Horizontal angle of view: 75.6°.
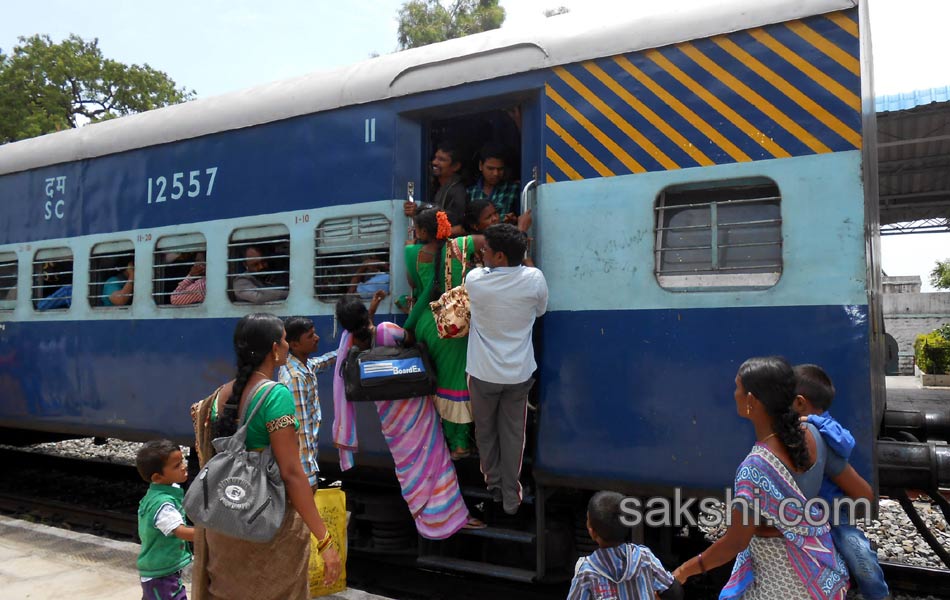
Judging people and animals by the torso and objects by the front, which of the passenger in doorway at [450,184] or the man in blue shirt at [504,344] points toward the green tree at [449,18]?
the man in blue shirt

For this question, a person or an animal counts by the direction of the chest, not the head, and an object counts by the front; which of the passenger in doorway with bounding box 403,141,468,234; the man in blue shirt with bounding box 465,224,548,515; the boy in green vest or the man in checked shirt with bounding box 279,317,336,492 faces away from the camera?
the man in blue shirt

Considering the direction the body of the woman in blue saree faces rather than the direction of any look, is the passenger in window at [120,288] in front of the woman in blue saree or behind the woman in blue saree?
in front

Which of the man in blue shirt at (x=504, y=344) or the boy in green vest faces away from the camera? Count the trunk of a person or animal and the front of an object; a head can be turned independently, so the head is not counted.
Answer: the man in blue shirt

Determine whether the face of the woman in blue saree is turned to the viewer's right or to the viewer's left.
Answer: to the viewer's left

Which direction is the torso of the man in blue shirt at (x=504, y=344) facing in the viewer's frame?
away from the camera

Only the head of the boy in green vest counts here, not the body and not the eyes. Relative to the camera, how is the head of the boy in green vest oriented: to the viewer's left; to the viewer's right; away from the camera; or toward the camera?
to the viewer's right

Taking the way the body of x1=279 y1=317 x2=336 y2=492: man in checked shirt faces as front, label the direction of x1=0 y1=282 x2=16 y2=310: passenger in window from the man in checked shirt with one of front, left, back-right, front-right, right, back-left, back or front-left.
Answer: back-left

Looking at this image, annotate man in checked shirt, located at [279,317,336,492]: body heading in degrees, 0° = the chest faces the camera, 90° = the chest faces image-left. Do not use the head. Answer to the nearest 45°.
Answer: approximately 270°

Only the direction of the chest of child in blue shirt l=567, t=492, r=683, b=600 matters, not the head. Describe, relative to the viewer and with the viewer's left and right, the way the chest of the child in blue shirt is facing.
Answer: facing away from the viewer

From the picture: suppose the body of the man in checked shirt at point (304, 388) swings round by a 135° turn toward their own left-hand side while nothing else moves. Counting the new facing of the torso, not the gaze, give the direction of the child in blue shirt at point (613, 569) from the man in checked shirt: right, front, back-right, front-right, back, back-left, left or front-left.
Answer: back
